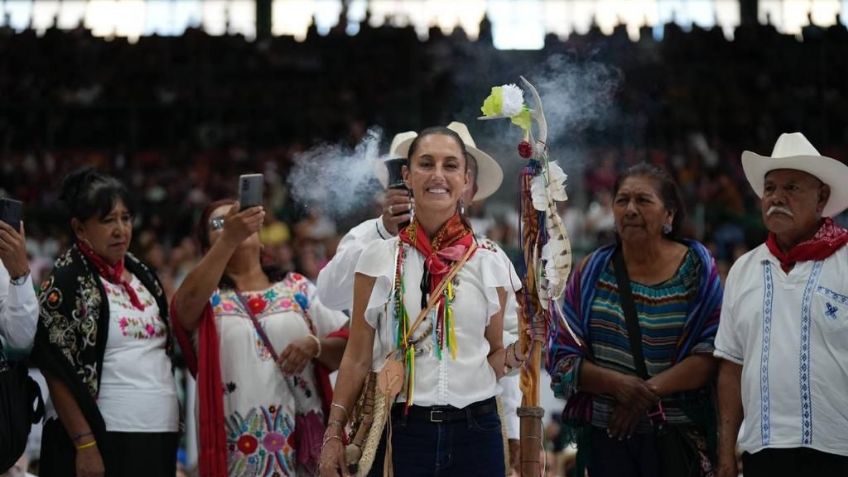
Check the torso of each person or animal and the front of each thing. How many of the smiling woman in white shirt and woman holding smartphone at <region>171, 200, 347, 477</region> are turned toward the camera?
2

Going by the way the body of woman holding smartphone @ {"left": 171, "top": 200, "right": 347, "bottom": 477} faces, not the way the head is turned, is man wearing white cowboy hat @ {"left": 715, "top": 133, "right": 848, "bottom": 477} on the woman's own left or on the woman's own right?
on the woman's own left

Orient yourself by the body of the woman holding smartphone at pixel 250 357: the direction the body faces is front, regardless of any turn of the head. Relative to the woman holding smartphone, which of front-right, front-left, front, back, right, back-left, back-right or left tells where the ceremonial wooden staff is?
front-left

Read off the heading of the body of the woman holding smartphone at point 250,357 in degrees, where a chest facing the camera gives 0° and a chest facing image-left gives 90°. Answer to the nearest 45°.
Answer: approximately 0°

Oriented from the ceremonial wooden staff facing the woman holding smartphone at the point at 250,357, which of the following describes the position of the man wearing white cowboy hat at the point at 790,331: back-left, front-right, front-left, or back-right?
back-right

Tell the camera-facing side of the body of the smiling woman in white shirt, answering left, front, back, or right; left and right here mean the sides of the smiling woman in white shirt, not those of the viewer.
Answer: front

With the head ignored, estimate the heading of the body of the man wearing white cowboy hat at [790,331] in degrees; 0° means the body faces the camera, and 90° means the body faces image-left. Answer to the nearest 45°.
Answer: approximately 45°
